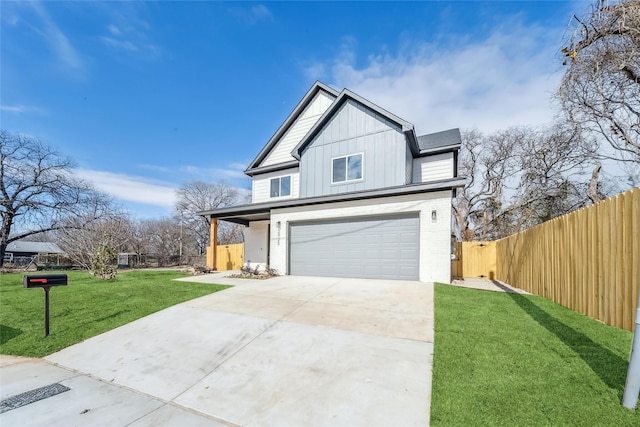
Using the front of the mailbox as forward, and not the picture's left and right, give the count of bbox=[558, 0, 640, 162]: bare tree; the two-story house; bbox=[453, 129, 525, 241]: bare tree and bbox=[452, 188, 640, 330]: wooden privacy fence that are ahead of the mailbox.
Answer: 0

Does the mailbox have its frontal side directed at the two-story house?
no

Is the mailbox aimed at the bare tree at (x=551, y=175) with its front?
no

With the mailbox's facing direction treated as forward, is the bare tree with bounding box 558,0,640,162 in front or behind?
behind

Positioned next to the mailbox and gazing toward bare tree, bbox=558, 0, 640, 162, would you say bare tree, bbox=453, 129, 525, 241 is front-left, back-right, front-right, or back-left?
front-left

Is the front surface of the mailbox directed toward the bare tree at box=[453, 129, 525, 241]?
no

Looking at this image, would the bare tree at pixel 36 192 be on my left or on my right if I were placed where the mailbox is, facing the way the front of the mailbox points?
on my right

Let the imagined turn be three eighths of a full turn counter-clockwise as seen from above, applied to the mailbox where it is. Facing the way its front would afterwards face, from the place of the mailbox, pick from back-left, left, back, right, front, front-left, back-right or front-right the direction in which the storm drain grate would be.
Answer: front-right

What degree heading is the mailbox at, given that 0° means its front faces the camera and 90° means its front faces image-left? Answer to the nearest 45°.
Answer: approximately 90°

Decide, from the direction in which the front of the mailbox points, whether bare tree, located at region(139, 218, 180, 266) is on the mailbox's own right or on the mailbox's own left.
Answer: on the mailbox's own right

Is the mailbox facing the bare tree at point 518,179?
no
